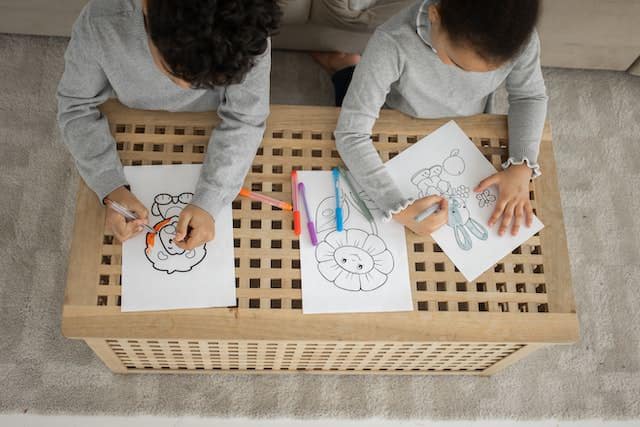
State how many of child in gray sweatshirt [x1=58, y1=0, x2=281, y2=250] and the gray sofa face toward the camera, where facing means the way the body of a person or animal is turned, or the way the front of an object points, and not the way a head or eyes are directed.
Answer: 2

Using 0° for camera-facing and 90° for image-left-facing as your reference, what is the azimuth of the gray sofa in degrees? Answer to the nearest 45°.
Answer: approximately 0°

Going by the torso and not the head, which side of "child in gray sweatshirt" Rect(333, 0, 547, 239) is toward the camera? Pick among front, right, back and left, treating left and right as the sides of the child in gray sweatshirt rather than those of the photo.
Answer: front
